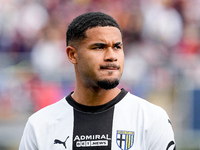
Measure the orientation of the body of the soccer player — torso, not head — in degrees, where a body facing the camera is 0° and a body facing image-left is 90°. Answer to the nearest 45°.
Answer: approximately 0°

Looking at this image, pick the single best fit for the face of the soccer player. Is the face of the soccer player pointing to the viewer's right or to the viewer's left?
to the viewer's right
